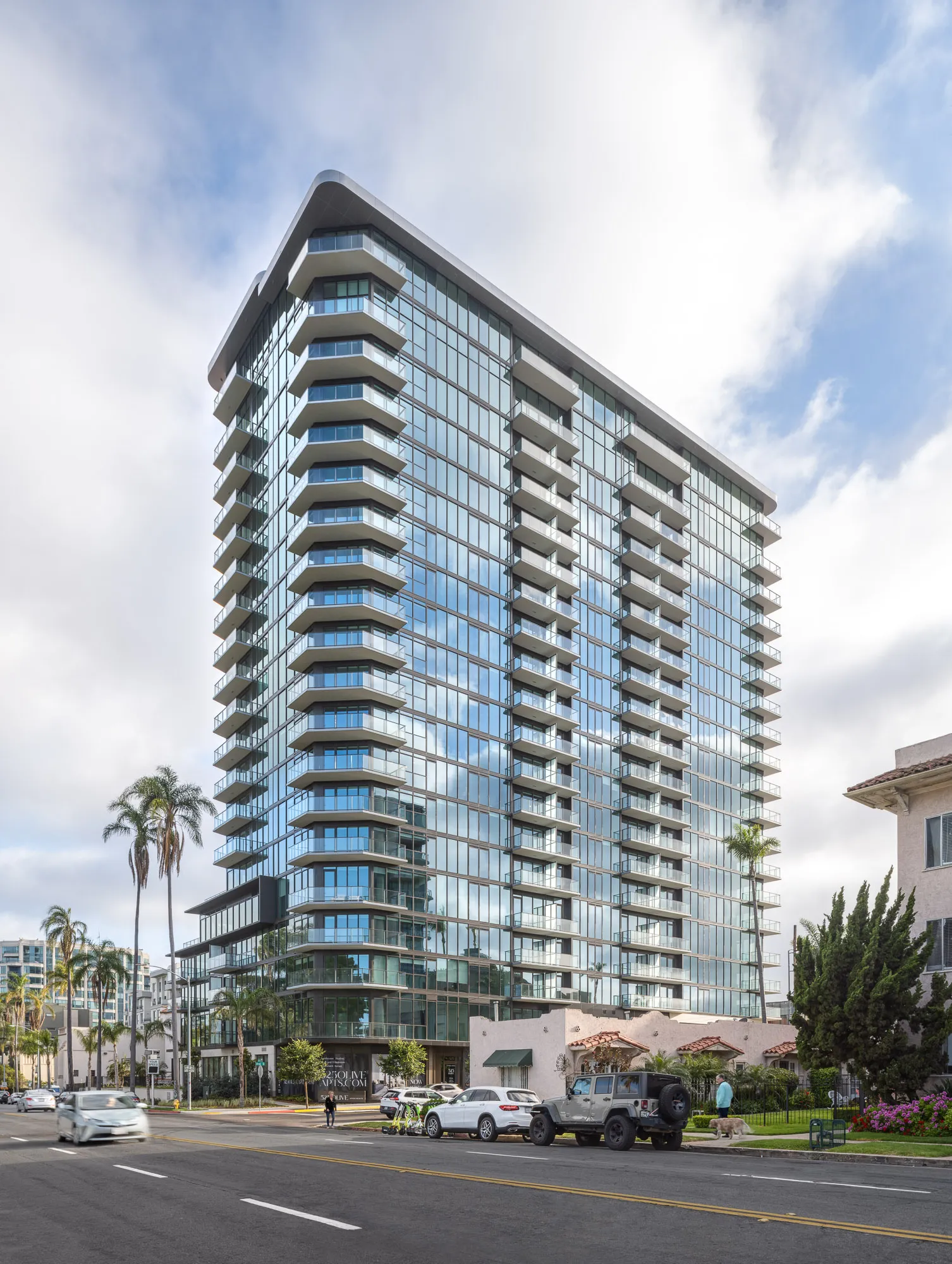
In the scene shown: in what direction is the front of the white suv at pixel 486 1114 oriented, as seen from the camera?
facing away from the viewer and to the left of the viewer

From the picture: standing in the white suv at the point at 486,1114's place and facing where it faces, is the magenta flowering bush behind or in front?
behind

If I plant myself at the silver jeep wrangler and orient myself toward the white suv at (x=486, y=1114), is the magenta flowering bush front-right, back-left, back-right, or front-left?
back-right

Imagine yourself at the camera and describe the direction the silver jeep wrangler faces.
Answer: facing away from the viewer and to the left of the viewer
